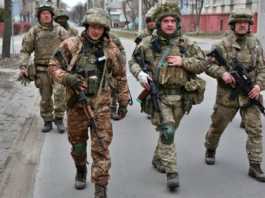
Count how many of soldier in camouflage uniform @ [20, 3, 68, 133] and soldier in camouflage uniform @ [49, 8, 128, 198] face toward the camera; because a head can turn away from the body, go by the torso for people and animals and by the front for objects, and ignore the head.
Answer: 2

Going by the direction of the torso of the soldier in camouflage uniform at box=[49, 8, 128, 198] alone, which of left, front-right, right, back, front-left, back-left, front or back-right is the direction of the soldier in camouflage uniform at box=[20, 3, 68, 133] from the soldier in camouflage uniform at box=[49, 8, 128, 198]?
back

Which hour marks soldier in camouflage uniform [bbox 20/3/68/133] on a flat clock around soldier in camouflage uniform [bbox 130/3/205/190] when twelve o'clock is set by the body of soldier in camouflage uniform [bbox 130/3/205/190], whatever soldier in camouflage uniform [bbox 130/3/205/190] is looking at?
soldier in camouflage uniform [bbox 20/3/68/133] is roughly at 5 o'clock from soldier in camouflage uniform [bbox 130/3/205/190].

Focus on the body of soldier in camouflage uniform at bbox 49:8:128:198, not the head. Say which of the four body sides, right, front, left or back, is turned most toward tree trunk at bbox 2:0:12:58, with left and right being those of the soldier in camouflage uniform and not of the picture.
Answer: back

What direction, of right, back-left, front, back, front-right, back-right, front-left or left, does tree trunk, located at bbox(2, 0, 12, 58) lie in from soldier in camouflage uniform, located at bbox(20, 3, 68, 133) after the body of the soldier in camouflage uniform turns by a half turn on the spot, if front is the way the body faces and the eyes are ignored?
front

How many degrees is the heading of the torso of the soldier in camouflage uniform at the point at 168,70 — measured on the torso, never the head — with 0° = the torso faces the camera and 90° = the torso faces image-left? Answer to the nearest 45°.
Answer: approximately 0°

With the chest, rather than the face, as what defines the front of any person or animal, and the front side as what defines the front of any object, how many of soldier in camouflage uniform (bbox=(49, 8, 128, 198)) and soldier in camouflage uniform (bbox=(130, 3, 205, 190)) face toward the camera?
2

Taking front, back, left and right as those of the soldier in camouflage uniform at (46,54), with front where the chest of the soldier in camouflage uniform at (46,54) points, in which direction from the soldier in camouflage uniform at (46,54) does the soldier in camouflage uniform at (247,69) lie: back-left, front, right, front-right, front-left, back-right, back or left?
front-left
